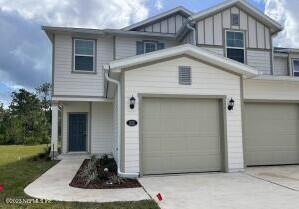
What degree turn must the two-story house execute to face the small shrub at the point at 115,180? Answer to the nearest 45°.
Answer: approximately 45° to its right

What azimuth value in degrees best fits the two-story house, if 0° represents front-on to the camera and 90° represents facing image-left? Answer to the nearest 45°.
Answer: approximately 0°
